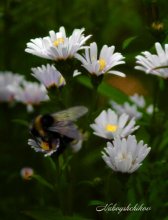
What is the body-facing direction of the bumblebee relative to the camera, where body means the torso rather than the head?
to the viewer's left
